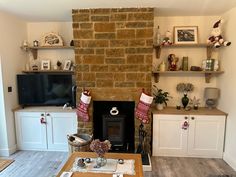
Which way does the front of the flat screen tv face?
toward the camera

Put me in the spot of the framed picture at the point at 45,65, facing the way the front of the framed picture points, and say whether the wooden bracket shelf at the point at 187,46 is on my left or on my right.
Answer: on my left

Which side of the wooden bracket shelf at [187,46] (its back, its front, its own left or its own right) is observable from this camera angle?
front

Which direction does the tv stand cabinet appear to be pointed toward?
toward the camera

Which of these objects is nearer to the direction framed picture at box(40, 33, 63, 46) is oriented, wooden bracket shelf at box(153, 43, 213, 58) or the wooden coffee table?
the wooden coffee table

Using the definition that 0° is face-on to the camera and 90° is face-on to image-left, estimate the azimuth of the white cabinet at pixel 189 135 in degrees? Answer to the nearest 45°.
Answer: approximately 0°

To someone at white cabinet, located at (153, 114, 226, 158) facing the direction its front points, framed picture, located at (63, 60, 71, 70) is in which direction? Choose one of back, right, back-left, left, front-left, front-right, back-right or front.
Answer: right

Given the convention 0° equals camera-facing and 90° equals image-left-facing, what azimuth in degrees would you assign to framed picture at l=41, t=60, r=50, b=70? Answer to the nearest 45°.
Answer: approximately 0°

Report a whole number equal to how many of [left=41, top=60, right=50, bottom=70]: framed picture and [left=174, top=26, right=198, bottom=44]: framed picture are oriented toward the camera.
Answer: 2

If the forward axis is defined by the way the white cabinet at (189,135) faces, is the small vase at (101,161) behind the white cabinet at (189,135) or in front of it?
in front

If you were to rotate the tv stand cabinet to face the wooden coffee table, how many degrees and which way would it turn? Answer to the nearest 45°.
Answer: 0° — it already faces it

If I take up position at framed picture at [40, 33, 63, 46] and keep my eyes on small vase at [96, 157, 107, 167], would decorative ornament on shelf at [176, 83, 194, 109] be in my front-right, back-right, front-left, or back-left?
front-left
